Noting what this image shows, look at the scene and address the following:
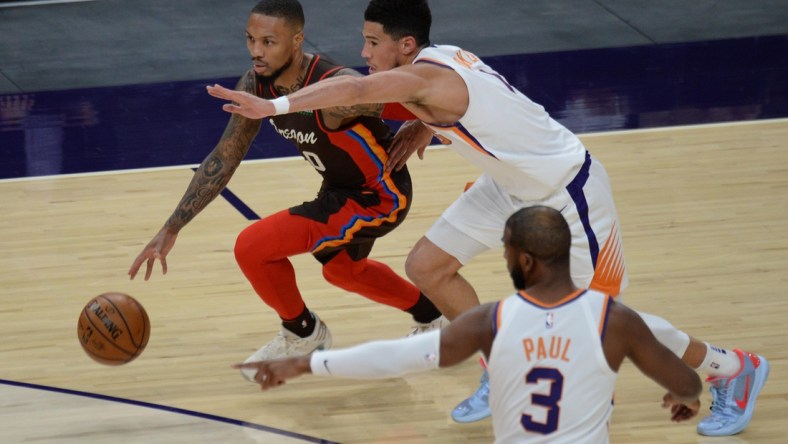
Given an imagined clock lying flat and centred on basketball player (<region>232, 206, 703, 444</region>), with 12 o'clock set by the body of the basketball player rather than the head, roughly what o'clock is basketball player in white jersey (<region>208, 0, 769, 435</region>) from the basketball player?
The basketball player in white jersey is roughly at 12 o'clock from the basketball player.

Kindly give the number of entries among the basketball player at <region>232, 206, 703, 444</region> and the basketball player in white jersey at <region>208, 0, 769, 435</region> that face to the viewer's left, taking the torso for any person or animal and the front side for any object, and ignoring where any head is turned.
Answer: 1

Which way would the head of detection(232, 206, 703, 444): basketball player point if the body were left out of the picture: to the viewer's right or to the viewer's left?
to the viewer's left

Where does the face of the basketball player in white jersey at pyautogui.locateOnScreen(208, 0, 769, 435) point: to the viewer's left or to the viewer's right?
to the viewer's left

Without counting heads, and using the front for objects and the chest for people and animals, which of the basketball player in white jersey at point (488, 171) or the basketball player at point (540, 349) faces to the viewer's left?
the basketball player in white jersey

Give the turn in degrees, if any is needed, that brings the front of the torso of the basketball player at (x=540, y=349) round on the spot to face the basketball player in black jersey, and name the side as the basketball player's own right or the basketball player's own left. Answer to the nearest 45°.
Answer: approximately 45° to the basketball player's own left

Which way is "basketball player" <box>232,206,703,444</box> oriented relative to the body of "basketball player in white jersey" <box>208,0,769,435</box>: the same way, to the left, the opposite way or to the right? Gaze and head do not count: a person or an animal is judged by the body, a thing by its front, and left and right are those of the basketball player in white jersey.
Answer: to the right

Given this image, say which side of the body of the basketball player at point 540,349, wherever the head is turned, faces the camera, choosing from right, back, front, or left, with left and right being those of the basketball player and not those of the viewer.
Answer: back

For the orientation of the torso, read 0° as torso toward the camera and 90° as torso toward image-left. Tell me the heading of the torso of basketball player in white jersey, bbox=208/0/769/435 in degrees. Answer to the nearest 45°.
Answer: approximately 90°

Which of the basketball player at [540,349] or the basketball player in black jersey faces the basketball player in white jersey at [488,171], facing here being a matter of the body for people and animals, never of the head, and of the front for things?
the basketball player

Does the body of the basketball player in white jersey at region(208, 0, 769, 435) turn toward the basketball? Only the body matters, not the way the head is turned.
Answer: yes
